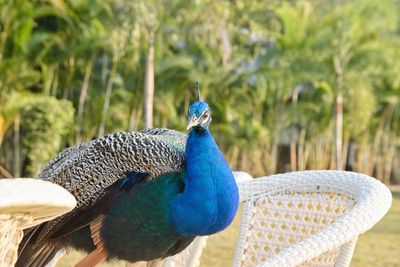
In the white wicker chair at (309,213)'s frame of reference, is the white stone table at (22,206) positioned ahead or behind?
ahead
